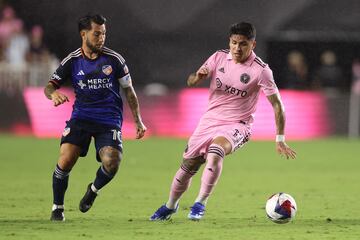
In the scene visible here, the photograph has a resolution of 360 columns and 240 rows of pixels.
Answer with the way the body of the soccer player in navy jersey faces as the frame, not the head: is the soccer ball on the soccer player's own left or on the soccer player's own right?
on the soccer player's own left

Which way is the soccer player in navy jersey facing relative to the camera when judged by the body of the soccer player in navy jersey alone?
toward the camera

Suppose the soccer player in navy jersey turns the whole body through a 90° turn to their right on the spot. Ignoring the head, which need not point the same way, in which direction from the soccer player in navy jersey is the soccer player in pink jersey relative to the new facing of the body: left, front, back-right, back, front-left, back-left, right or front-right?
back
